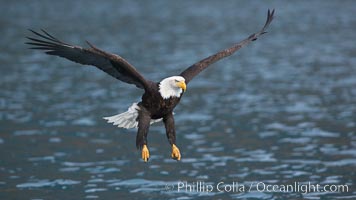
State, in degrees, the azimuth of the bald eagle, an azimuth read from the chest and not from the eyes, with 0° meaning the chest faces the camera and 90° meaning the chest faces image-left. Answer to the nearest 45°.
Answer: approximately 315°
